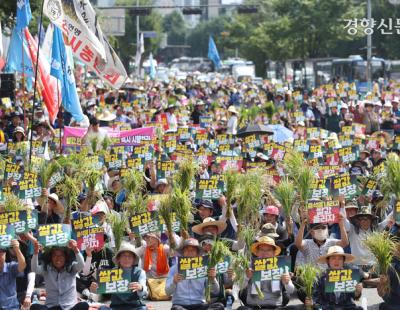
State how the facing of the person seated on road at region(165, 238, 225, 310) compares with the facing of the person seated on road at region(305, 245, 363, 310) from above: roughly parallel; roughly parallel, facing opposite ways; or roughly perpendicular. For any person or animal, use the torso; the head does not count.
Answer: roughly parallel

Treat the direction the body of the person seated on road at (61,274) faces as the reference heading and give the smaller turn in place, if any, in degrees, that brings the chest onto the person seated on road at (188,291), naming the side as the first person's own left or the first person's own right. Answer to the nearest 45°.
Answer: approximately 90° to the first person's own left

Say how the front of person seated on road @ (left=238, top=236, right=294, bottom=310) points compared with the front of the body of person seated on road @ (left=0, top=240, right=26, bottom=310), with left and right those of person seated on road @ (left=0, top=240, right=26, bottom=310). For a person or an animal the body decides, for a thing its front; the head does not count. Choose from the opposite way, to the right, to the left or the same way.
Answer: the same way

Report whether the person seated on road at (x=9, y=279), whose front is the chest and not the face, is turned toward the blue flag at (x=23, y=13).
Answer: no

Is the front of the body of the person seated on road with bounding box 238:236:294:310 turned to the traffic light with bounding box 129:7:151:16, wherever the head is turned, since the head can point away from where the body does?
no

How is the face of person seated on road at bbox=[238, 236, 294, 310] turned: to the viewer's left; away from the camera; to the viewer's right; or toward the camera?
toward the camera

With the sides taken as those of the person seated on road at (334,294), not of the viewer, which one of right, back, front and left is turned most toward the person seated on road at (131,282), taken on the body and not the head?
right

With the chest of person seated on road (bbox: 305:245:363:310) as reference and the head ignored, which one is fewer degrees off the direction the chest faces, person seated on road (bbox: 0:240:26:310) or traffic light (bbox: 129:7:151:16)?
the person seated on road

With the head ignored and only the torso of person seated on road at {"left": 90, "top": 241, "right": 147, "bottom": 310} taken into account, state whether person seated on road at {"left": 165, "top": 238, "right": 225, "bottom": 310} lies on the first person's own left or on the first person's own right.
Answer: on the first person's own left

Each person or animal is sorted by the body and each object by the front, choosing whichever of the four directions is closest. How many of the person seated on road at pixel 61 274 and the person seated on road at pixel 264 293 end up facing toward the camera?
2

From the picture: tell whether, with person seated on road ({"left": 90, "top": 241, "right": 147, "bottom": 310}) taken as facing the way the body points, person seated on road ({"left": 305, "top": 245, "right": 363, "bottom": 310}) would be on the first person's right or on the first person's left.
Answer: on the first person's left

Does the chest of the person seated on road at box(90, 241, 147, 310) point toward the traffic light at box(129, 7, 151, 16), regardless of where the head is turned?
no

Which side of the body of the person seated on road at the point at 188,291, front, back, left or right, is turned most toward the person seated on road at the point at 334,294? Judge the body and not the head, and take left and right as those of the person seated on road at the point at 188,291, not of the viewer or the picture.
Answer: left

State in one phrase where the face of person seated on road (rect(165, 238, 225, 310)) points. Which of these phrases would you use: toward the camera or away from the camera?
toward the camera

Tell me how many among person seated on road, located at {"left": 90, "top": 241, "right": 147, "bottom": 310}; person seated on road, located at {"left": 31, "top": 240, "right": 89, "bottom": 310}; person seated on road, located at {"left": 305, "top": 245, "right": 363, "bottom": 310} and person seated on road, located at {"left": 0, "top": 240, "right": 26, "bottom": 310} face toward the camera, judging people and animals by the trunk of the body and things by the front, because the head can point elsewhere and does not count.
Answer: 4

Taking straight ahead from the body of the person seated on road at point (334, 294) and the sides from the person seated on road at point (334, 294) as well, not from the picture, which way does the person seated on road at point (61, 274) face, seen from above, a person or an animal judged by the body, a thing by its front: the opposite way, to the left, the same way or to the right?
the same way

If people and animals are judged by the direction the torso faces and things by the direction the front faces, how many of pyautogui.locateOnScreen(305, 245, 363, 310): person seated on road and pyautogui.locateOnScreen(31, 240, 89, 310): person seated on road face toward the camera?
2

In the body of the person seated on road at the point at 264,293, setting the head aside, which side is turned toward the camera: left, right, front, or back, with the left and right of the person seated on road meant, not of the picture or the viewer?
front

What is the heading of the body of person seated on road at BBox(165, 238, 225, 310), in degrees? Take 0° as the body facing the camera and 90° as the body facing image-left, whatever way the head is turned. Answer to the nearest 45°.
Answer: approximately 0°

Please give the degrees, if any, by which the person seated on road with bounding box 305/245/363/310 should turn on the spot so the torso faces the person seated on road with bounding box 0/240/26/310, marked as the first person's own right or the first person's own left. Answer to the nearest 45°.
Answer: approximately 90° to the first person's own right

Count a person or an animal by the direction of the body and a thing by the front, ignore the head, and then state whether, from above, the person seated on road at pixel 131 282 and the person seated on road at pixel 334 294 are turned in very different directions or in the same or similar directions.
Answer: same or similar directions
